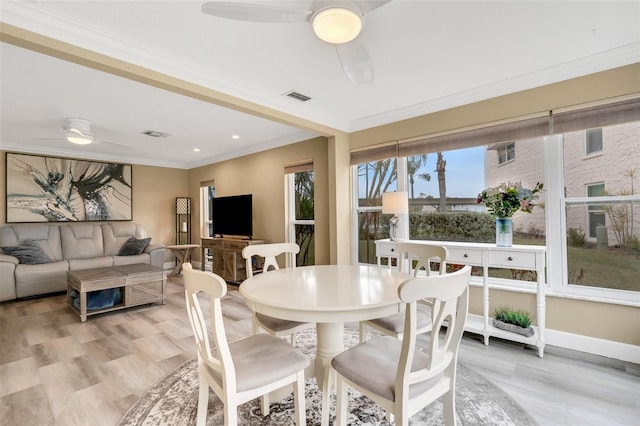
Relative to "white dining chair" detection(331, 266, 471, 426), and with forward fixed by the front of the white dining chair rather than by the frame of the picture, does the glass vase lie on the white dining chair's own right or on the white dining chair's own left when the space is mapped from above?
on the white dining chair's own right

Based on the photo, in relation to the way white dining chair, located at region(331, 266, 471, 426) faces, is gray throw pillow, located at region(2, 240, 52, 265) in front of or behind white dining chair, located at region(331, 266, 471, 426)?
in front

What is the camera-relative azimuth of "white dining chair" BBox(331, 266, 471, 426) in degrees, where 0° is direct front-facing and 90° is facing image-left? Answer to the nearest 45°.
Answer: approximately 135°

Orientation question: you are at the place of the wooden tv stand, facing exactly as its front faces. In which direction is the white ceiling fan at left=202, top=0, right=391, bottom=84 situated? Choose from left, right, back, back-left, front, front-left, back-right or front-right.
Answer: front-left

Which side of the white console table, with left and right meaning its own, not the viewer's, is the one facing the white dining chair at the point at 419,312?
front

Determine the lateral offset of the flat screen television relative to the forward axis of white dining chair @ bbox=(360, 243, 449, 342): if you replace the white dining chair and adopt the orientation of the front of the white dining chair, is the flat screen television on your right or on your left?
on your right

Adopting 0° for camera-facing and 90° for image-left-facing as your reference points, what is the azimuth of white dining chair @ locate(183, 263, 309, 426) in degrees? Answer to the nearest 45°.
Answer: approximately 225°

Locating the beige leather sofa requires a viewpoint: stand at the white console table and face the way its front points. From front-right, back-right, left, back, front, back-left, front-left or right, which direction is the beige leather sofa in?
front-right

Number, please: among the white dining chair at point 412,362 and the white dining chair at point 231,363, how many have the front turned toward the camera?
0

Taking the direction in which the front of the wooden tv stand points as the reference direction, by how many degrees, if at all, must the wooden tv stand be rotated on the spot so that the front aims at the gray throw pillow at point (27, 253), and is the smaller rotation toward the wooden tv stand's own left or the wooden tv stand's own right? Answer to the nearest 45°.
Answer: approximately 45° to the wooden tv stand's own right

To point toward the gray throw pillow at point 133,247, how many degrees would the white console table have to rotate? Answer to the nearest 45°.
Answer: approximately 45° to its right

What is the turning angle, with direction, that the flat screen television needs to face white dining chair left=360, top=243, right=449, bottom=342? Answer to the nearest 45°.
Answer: approximately 45° to its left
